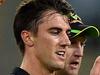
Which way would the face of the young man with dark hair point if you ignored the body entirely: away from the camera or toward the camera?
toward the camera
